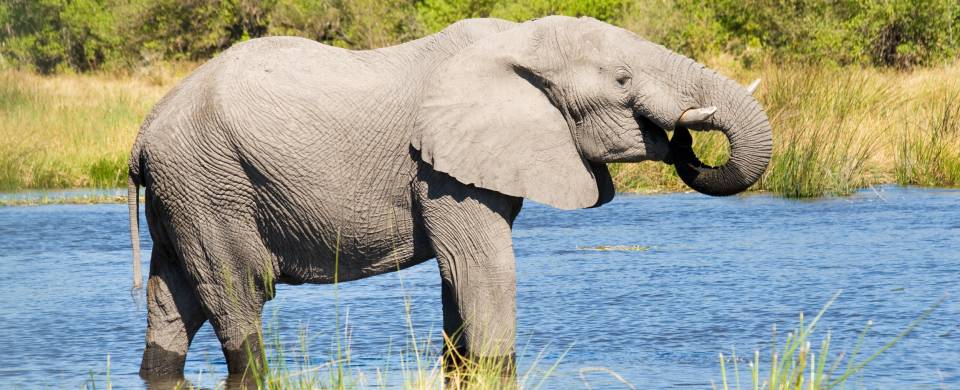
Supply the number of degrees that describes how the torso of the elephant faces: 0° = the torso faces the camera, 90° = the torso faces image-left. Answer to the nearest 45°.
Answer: approximately 270°
